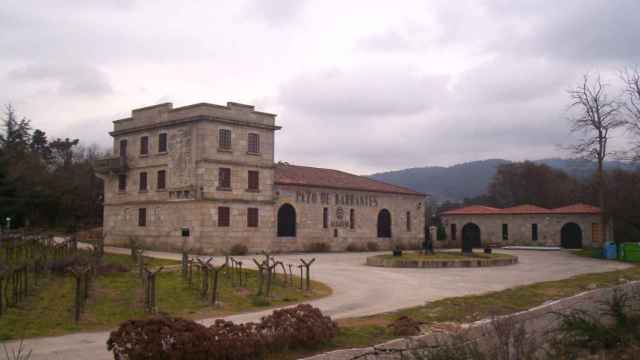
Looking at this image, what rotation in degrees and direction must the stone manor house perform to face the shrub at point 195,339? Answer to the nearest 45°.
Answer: approximately 45° to its right

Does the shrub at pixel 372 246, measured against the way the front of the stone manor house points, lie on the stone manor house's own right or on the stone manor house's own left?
on the stone manor house's own left

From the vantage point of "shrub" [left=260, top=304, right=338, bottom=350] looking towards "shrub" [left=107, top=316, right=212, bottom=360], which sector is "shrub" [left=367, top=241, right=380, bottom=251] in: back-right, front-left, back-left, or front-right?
back-right

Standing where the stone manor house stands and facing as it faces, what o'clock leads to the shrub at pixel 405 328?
The shrub is roughly at 1 o'clock from the stone manor house.

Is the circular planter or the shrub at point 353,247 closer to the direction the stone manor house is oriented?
the circular planter

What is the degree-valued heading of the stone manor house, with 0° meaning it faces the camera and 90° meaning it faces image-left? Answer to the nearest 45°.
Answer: approximately 315°

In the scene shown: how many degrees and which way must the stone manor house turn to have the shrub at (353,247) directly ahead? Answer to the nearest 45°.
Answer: approximately 90° to its left

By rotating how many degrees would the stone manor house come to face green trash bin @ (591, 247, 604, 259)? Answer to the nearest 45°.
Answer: approximately 45° to its left

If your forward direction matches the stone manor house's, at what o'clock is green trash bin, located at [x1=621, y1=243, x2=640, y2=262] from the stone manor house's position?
The green trash bin is roughly at 11 o'clock from the stone manor house.

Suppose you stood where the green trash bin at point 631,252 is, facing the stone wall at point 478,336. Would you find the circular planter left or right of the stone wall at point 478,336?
right

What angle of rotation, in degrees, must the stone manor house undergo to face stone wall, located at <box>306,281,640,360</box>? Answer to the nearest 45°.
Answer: approximately 45° to its right
